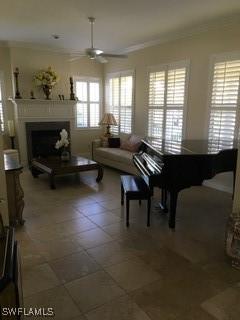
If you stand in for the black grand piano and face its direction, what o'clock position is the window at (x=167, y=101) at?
The window is roughly at 4 o'clock from the black grand piano.

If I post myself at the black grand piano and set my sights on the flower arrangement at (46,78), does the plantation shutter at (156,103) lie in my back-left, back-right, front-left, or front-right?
front-right

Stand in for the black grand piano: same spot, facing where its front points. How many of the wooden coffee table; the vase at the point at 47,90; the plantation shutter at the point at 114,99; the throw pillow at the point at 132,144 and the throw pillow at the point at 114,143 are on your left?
0

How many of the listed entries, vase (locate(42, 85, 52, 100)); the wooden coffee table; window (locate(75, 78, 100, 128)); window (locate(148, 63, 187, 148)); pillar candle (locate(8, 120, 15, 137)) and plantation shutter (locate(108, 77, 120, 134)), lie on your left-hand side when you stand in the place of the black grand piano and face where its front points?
0

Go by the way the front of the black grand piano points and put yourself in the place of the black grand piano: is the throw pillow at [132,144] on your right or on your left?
on your right

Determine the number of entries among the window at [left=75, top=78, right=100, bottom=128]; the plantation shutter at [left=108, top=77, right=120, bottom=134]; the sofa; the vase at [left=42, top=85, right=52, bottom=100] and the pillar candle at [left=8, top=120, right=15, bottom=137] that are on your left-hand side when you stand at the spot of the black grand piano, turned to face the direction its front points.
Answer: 0

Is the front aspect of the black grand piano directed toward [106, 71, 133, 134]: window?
no

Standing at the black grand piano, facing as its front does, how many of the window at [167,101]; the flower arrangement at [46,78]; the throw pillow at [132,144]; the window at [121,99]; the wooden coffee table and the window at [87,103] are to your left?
0

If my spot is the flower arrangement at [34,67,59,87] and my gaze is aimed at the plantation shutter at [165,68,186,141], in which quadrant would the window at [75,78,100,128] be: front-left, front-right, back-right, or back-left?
front-left

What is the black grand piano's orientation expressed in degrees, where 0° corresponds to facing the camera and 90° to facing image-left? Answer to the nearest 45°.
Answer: approximately 45°

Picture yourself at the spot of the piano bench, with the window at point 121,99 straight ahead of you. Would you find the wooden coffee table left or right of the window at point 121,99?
left

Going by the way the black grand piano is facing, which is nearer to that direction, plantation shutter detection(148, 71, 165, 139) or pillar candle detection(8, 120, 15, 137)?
the pillar candle

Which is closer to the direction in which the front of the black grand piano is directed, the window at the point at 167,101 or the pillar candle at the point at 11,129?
the pillar candle

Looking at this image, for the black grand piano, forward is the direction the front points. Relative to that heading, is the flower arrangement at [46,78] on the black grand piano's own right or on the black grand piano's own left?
on the black grand piano's own right

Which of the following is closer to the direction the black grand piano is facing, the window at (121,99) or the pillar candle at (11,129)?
the pillar candle

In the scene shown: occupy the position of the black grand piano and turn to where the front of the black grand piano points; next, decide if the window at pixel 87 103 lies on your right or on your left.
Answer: on your right

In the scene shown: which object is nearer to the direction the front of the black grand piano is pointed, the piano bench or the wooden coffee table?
the piano bench

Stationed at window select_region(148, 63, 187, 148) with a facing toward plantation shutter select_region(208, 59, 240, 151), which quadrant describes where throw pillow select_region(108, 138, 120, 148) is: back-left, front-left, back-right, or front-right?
back-right

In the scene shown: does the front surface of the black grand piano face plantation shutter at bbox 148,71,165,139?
no

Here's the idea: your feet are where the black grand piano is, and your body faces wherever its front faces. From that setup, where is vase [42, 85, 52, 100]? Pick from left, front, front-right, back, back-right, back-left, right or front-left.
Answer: right
